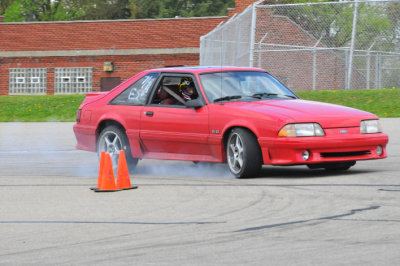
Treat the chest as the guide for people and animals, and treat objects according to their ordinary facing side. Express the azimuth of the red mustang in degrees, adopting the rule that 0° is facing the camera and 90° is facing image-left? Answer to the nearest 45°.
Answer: approximately 315°

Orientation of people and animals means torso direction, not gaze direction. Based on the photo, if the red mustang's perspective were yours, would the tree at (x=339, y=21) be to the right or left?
on its left

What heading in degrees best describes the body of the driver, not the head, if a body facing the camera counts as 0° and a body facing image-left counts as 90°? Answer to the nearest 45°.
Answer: approximately 315°

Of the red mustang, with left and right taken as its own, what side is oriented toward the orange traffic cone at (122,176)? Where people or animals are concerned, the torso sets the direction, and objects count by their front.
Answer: right

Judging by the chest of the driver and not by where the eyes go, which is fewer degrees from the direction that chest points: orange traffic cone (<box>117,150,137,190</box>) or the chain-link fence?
the orange traffic cone

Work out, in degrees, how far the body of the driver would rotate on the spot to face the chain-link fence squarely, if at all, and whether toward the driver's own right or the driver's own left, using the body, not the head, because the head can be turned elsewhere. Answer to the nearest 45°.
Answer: approximately 135° to the driver's own left

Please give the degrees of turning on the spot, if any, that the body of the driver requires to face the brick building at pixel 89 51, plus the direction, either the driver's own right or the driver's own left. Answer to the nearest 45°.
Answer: approximately 135° to the driver's own left

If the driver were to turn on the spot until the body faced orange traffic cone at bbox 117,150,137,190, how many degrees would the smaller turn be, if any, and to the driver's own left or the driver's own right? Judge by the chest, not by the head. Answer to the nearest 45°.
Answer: approximately 90° to the driver's own right

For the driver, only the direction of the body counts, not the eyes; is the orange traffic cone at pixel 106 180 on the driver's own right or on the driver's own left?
on the driver's own right

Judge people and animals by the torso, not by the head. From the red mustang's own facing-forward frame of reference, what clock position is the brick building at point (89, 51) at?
The brick building is roughly at 7 o'clock from the red mustang.
